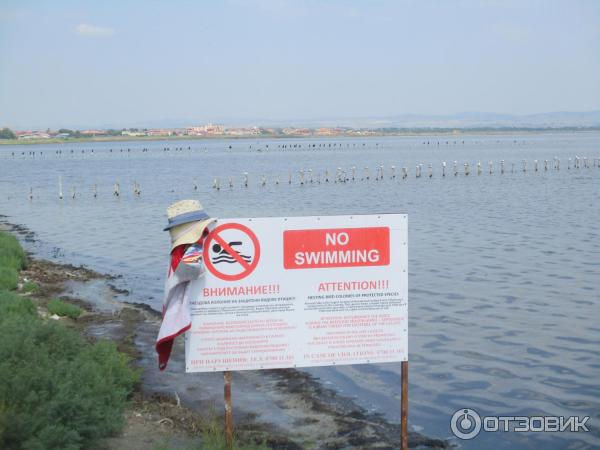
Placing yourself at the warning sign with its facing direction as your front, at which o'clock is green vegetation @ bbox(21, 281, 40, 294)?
The green vegetation is roughly at 5 o'clock from the warning sign.

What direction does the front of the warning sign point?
toward the camera
